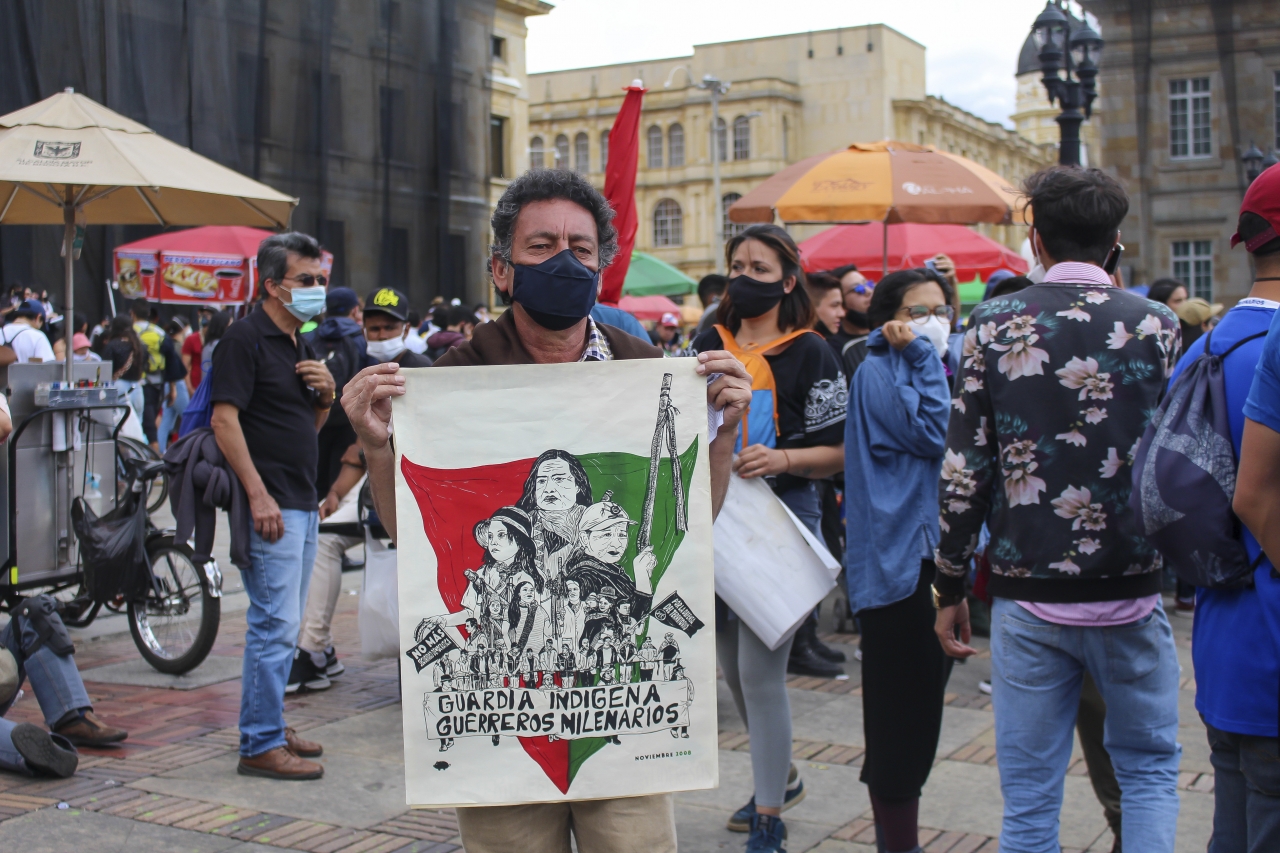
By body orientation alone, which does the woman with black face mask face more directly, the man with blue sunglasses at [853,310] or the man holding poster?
the man holding poster

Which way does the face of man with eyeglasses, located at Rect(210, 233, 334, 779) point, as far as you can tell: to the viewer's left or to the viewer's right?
to the viewer's right

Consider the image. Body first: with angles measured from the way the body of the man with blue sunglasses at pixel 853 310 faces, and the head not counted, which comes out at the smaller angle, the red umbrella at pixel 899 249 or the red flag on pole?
the red flag on pole

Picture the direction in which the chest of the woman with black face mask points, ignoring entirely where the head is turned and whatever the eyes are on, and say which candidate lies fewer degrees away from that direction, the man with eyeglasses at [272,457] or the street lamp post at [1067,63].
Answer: the man with eyeglasses

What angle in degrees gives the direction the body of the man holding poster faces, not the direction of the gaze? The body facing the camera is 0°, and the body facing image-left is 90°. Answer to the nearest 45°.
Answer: approximately 0°

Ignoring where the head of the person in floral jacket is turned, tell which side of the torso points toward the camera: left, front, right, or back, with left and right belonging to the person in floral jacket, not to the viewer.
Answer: back

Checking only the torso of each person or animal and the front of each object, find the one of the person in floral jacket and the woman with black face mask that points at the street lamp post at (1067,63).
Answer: the person in floral jacket

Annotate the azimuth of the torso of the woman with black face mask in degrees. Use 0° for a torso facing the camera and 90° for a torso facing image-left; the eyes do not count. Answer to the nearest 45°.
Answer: approximately 45°

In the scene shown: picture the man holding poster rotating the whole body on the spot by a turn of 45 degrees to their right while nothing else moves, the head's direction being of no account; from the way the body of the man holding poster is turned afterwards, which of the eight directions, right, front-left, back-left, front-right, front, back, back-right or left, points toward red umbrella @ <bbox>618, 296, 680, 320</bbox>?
back-right

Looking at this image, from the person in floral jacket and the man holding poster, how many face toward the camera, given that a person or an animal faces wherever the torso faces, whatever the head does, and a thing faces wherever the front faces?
1

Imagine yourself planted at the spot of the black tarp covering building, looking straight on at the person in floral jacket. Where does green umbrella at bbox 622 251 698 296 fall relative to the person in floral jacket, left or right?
left

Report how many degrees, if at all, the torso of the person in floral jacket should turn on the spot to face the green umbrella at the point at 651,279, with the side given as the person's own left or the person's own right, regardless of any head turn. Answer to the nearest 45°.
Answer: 0° — they already face it
